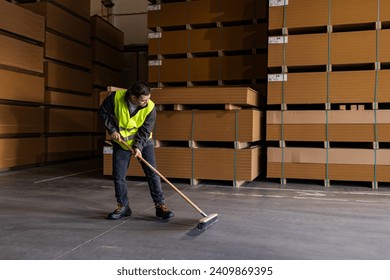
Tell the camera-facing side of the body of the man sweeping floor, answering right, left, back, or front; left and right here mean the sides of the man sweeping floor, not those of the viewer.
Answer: front

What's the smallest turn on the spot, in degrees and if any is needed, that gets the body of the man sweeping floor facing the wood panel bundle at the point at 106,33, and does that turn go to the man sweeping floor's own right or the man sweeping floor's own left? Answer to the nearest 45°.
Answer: approximately 180°

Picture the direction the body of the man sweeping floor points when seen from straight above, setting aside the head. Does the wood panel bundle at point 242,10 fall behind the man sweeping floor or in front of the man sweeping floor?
behind

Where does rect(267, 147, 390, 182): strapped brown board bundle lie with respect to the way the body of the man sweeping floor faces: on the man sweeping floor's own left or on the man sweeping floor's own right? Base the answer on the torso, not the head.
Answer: on the man sweeping floor's own left

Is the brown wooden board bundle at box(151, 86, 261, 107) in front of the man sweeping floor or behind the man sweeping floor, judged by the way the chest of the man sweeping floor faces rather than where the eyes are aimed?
behind

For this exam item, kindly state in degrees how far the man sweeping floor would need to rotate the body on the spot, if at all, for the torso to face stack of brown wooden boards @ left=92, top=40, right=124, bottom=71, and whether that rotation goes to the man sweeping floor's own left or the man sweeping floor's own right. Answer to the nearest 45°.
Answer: approximately 180°

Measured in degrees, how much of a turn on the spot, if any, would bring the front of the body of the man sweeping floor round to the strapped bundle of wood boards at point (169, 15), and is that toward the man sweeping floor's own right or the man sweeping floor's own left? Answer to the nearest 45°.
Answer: approximately 180°

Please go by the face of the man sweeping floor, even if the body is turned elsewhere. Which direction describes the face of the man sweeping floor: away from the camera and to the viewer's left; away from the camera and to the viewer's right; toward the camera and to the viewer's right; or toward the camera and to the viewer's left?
toward the camera and to the viewer's right

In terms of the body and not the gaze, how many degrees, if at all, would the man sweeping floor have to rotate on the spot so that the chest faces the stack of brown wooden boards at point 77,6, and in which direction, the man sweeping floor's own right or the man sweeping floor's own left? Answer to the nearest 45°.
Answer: approximately 180°
